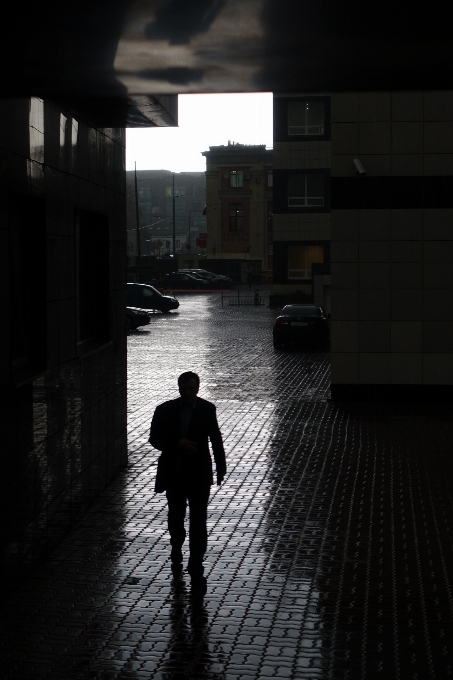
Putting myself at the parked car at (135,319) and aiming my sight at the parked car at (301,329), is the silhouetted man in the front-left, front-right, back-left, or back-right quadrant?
front-right

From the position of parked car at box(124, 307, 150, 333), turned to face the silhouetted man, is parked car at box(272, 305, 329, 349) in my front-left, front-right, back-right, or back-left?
front-left

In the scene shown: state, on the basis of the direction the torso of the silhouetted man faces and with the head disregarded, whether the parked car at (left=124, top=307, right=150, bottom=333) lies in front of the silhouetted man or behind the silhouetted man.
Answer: behind

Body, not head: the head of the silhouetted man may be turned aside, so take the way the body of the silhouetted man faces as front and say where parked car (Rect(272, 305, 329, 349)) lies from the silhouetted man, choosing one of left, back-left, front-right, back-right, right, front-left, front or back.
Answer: back

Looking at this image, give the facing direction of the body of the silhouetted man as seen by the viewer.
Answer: toward the camera
